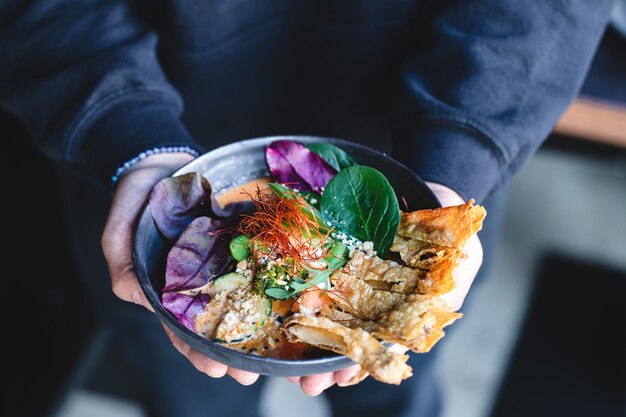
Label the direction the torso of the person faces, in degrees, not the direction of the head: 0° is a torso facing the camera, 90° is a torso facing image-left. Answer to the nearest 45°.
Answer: approximately 0°
